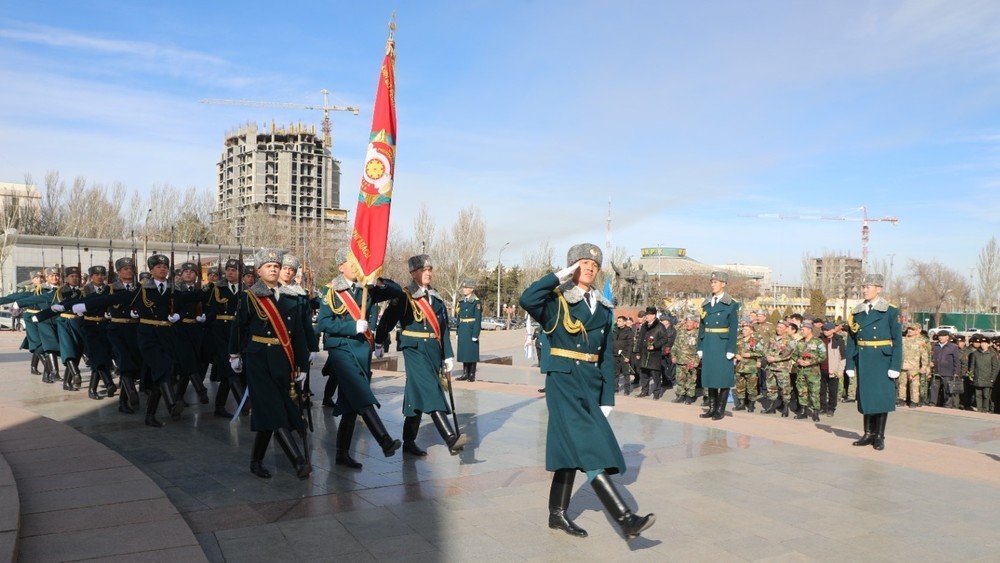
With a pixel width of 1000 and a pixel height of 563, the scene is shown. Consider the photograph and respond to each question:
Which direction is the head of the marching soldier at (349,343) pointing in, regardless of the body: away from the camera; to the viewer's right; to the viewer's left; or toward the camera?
to the viewer's right

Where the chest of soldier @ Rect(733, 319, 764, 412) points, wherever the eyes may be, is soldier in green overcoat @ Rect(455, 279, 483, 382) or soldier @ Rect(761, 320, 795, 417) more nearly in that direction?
the soldier in green overcoat

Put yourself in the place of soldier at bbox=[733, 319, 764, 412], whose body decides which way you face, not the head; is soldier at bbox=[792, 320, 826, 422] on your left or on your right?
on your left

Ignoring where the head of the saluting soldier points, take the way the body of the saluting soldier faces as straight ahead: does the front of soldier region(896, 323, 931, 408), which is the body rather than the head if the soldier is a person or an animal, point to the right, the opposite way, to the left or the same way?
to the right

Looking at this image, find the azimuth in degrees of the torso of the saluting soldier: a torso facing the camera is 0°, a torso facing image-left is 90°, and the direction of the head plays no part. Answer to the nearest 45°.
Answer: approximately 315°

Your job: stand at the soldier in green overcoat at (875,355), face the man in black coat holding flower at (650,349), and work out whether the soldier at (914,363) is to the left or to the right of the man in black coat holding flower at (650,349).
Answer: right
